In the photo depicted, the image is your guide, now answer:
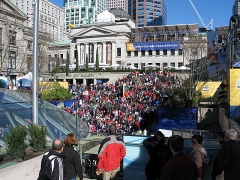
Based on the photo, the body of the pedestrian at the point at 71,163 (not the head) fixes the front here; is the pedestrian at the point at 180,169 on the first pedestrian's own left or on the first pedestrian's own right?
on the first pedestrian's own right

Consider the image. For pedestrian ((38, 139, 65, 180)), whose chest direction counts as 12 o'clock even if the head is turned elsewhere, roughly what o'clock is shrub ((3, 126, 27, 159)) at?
The shrub is roughly at 10 o'clock from the pedestrian.

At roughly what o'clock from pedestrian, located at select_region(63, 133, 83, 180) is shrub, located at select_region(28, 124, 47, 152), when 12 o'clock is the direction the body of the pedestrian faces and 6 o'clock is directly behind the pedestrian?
The shrub is roughly at 10 o'clock from the pedestrian.

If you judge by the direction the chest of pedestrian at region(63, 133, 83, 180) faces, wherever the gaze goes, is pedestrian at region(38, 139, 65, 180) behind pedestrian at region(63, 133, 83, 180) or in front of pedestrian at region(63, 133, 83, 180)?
behind

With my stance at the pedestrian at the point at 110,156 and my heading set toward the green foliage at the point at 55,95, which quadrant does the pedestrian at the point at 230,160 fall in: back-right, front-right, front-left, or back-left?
back-right

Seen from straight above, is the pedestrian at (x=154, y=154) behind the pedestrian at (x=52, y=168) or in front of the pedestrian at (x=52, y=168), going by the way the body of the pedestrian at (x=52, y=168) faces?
in front

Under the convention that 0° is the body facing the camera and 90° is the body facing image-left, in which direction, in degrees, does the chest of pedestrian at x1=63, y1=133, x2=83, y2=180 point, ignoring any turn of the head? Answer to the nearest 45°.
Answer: approximately 225°
